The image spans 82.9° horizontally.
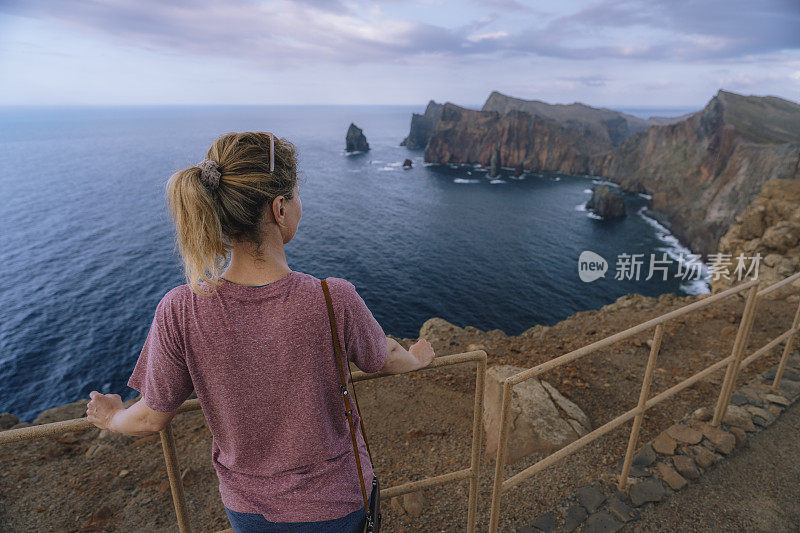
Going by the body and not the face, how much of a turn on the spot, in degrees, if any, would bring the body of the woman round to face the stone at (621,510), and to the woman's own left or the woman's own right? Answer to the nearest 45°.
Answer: approximately 90° to the woman's own right

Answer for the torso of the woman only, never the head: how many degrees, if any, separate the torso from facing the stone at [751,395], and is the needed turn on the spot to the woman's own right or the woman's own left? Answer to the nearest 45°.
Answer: approximately 90° to the woman's own right

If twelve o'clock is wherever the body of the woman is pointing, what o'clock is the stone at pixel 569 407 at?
The stone is roughly at 2 o'clock from the woman.

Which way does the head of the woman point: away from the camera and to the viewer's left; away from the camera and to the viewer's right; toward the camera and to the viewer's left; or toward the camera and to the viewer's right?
away from the camera and to the viewer's right

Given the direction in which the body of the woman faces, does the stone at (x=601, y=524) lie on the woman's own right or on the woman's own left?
on the woman's own right

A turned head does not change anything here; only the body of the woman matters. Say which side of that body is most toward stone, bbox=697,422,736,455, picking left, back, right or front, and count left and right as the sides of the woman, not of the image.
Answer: right

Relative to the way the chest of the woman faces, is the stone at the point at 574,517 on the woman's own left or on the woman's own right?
on the woman's own right

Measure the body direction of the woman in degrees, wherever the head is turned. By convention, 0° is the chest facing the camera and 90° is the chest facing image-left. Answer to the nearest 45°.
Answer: approximately 180°

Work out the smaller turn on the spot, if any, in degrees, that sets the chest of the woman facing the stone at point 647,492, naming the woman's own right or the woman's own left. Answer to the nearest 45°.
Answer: approximately 90° to the woman's own right

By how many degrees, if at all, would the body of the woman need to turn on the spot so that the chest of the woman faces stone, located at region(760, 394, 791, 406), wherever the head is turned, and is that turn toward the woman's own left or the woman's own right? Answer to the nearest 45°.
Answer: approximately 90° to the woman's own right

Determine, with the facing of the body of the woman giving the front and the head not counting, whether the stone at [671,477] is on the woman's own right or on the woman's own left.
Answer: on the woman's own right

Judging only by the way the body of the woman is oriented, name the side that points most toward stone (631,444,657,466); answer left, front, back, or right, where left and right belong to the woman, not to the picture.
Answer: right
